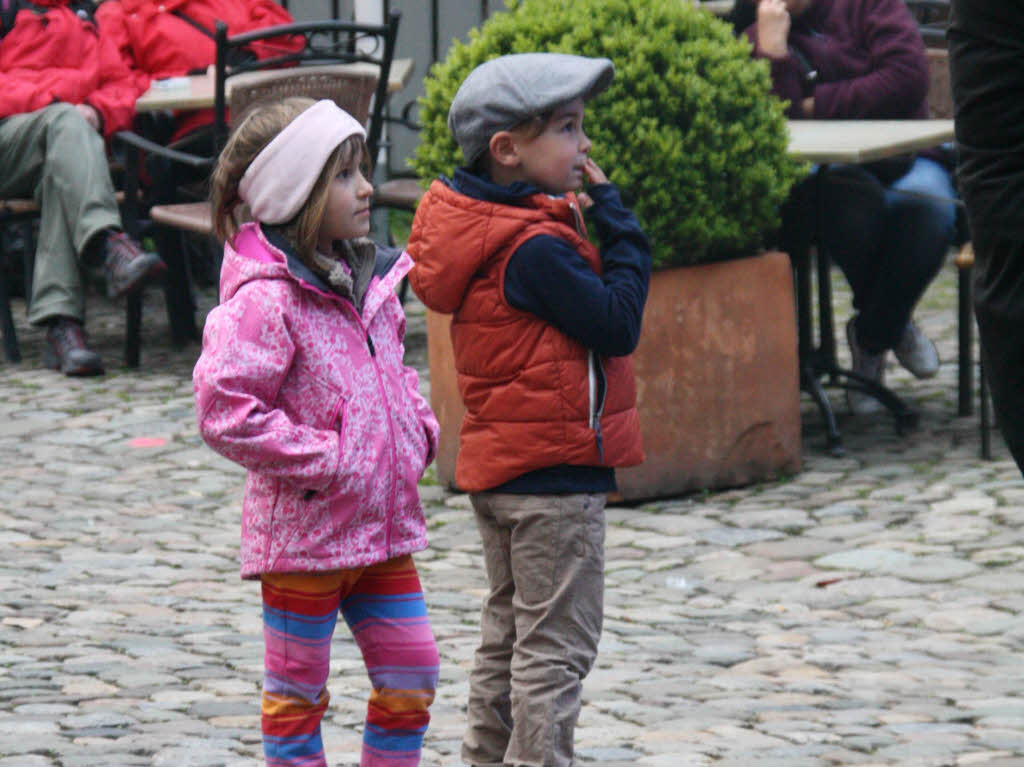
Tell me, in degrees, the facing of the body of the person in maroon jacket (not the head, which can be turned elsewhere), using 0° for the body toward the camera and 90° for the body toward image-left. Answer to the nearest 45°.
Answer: approximately 45°

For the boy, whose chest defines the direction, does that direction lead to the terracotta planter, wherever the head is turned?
no

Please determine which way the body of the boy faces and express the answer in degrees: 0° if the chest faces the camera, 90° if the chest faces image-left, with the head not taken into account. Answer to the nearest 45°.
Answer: approximately 270°

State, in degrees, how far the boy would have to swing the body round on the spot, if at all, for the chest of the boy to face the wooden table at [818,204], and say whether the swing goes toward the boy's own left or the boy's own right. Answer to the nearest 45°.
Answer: approximately 90° to the boy's own left

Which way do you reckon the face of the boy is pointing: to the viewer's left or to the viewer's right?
to the viewer's right

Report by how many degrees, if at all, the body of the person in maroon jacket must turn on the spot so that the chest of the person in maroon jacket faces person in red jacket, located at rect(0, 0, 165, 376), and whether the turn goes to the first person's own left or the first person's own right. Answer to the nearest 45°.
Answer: approximately 45° to the first person's own right

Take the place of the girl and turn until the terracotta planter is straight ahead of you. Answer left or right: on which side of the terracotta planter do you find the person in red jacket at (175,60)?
left

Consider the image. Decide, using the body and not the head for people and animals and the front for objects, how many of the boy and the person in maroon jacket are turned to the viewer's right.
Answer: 1

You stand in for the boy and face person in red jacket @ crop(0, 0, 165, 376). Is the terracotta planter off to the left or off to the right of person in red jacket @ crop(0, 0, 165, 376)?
right

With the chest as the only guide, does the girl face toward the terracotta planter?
no

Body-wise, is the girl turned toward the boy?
no

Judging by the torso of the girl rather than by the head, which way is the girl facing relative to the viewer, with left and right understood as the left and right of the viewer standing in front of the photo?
facing the viewer and to the right of the viewer

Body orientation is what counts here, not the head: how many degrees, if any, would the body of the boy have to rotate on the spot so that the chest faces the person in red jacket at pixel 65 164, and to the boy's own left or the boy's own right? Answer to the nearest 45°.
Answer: approximately 135° to the boy's own left

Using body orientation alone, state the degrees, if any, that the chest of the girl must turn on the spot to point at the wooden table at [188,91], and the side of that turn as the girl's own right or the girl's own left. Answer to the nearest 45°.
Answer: approximately 135° to the girl's own left

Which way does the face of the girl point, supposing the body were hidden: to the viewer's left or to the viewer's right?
to the viewer's right
